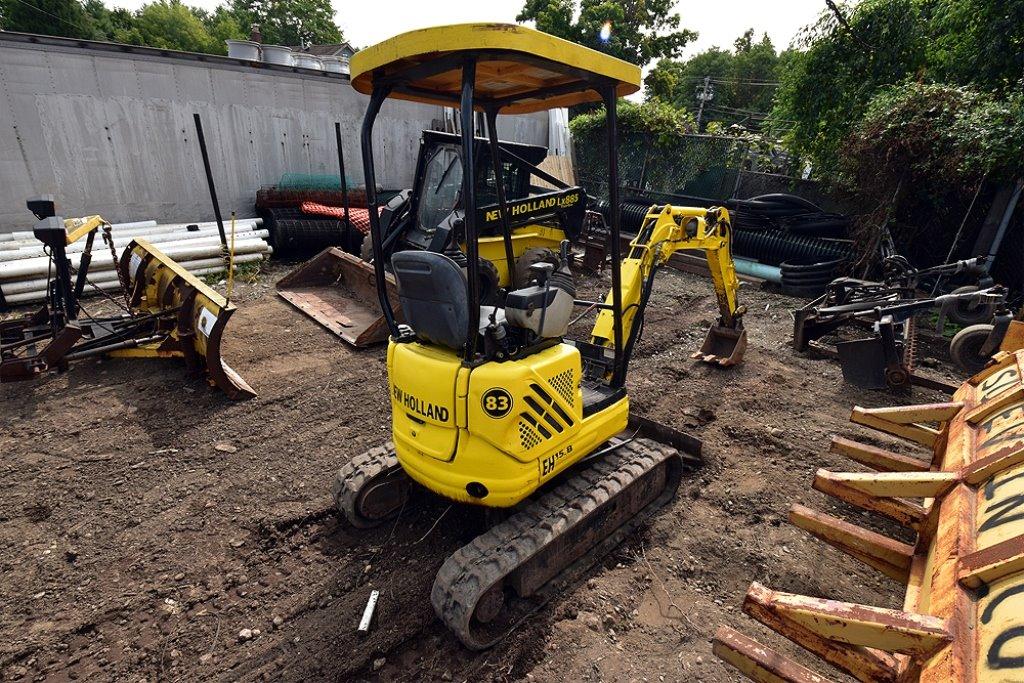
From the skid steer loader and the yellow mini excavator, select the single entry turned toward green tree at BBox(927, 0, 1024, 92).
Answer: the yellow mini excavator

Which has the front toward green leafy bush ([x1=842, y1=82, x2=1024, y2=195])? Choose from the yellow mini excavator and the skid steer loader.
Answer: the yellow mini excavator

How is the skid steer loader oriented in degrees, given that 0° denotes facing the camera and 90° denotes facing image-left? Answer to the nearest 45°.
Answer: approximately 45°

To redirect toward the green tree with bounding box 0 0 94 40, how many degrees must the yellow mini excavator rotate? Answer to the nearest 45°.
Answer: approximately 90° to its left

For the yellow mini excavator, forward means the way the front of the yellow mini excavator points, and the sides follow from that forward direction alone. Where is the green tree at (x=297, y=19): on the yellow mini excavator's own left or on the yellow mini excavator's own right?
on the yellow mini excavator's own left

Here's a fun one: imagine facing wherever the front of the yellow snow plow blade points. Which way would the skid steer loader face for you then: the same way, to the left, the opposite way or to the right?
the opposite way

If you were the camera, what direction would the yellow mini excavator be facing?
facing away from the viewer and to the right of the viewer

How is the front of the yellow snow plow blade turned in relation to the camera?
facing away from the viewer and to the right of the viewer
